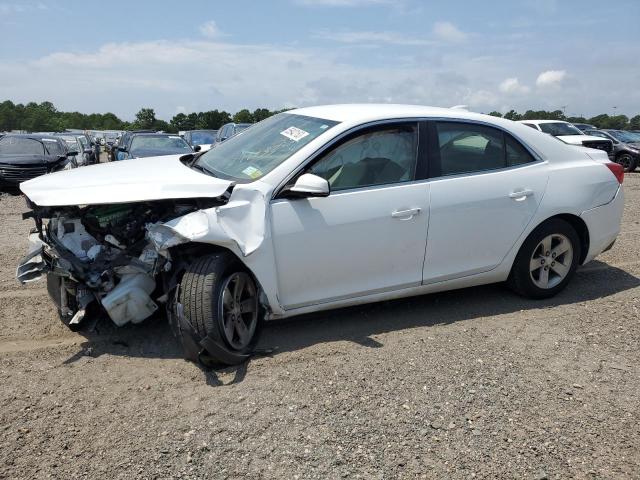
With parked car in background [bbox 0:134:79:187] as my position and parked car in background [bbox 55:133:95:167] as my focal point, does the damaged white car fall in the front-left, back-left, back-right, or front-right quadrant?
back-right

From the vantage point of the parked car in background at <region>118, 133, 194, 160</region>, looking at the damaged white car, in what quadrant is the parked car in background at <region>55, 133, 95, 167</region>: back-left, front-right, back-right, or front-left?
back-right

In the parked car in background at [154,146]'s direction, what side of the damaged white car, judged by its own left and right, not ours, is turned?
right

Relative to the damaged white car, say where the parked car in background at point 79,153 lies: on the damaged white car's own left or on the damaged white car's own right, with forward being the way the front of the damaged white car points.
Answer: on the damaged white car's own right

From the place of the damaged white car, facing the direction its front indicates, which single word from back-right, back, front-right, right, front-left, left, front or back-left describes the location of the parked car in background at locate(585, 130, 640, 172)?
back

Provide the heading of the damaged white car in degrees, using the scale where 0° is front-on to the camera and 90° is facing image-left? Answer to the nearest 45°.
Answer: approximately 45°

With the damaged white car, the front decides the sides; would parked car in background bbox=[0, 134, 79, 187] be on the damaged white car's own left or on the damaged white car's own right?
on the damaged white car's own right
